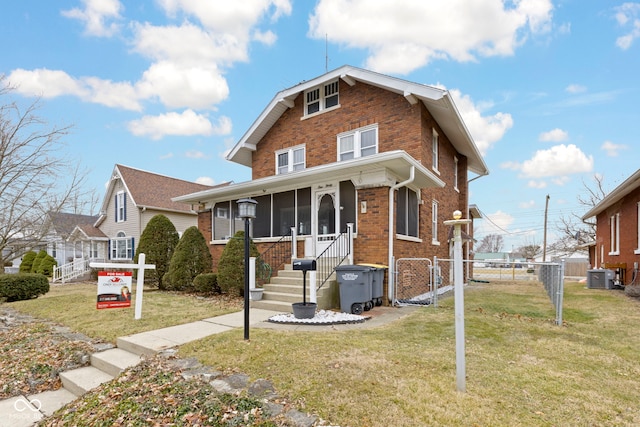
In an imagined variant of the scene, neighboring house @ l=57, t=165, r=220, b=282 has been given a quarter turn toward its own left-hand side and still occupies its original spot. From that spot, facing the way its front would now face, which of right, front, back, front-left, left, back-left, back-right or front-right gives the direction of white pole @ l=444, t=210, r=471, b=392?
front-right

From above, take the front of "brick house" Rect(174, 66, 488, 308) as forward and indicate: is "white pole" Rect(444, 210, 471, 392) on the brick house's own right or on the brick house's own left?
on the brick house's own left

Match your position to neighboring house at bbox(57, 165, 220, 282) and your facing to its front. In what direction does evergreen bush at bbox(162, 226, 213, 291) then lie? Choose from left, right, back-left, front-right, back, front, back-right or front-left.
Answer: front-left

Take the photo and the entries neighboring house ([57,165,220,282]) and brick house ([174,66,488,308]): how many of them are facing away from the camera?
0

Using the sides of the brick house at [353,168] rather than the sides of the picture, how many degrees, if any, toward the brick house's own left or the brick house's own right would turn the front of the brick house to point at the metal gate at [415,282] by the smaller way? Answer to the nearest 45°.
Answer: approximately 90° to the brick house's own left

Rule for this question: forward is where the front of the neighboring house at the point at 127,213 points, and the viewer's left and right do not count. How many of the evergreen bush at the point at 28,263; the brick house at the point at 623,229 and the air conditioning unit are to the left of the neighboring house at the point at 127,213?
2

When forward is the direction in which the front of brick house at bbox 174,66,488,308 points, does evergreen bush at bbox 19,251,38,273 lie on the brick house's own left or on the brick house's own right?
on the brick house's own right

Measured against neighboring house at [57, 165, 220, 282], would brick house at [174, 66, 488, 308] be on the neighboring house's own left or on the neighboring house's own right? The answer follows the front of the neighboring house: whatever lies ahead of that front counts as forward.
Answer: on the neighboring house's own left

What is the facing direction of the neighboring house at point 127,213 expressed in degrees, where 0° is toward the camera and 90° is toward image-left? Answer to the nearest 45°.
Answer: approximately 45°
